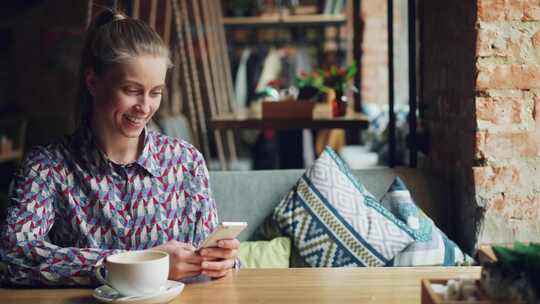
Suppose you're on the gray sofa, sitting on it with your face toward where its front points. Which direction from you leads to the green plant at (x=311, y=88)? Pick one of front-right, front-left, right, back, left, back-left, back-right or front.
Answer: back

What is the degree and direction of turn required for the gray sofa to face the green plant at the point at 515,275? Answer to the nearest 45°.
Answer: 0° — it already faces it

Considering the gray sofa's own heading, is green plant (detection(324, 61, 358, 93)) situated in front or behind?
behind

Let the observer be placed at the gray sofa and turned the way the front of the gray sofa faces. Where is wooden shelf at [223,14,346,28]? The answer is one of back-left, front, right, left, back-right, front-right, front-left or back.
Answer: back

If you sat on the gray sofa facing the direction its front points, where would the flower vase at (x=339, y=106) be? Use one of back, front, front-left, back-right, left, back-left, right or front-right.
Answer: back

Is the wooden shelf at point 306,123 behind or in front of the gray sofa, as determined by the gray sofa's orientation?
behind

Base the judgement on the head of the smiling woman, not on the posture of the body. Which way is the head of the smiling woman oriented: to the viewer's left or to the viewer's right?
to the viewer's right

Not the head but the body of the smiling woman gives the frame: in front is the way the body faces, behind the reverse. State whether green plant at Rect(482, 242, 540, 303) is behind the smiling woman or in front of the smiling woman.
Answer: in front

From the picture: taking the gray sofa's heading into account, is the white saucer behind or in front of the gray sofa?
in front

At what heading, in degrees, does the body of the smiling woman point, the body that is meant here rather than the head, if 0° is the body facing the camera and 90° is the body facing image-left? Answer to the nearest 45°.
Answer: approximately 315°

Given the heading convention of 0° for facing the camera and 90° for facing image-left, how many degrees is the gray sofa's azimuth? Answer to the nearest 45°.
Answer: approximately 0°
